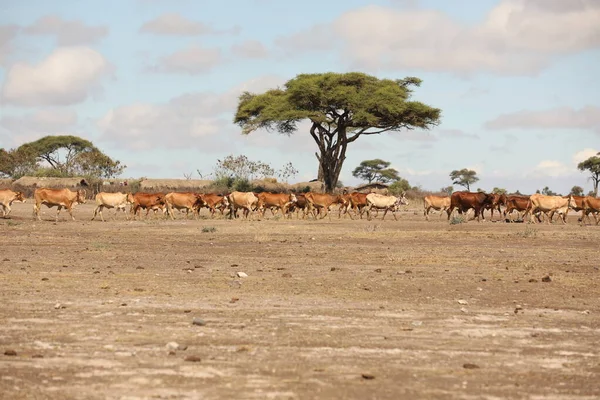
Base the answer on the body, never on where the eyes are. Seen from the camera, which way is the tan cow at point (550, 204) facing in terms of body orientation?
to the viewer's right

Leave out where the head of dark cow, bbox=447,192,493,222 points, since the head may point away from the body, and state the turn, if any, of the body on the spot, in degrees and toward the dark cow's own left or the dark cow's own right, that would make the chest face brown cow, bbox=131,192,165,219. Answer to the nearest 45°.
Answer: approximately 180°

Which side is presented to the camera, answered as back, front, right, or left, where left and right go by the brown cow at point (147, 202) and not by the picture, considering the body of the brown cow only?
right

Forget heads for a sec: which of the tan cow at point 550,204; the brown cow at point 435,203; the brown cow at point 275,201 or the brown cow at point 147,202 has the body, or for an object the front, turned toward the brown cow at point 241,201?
the brown cow at point 147,202

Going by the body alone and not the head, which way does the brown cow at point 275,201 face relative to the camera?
to the viewer's right

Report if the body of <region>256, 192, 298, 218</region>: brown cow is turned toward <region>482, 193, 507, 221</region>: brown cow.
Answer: yes

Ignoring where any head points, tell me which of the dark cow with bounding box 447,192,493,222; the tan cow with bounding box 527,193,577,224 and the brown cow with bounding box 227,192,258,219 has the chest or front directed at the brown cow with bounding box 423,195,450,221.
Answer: the brown cow with bounding box 227,192,258,219

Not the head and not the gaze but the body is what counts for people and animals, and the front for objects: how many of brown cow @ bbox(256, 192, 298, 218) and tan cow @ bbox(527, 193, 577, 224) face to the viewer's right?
2

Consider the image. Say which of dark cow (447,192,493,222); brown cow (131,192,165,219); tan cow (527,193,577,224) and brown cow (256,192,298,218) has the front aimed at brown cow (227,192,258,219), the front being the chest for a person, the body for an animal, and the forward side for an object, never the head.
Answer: brown cow (131,192,165,219)

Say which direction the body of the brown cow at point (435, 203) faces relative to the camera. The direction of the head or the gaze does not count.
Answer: to the viewer's right

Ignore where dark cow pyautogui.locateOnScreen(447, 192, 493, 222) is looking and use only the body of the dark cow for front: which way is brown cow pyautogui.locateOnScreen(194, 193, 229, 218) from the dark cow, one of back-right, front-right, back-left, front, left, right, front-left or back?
back

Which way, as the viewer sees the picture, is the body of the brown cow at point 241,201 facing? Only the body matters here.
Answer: to the viewer's right

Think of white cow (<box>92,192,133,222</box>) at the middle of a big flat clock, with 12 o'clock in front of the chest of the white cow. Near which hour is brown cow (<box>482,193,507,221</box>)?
The brown cow is roughly at 12 o'clock from the white cow.

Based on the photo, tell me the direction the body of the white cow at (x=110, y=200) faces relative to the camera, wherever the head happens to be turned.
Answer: to the viewer's right

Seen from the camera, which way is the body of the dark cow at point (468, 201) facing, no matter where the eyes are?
to the viewer's right
